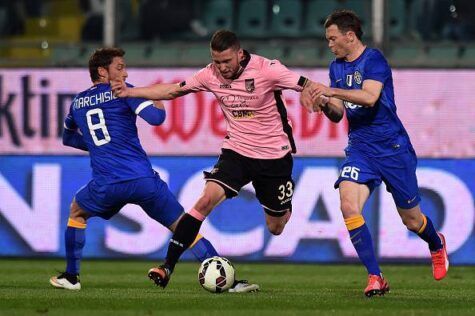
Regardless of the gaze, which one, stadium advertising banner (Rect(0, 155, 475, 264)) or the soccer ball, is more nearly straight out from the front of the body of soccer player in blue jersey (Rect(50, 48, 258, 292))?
the stadium advertising banner

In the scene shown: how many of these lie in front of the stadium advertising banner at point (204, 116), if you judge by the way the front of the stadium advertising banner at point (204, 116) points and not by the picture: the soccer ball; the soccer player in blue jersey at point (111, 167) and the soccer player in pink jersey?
3

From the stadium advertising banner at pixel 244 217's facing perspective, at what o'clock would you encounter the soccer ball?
The soccer ball is roughly at 12 o'clock from the stadium advertising banner.

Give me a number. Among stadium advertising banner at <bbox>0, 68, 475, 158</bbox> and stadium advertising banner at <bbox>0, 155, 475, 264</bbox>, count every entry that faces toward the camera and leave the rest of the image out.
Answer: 2

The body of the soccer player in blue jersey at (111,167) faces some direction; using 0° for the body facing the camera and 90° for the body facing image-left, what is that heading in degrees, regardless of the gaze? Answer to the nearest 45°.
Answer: approximately 225°

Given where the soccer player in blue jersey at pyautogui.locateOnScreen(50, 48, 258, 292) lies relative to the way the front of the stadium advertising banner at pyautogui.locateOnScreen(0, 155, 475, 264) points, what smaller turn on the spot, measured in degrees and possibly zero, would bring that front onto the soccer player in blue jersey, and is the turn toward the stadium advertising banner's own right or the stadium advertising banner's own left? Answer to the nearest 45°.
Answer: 0° — it already faces them

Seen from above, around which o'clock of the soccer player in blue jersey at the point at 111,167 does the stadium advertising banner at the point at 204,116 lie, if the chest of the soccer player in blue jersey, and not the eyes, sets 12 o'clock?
The stadium advertising banner is roughly at 11 o'clock from the soccer player in blue jersey.

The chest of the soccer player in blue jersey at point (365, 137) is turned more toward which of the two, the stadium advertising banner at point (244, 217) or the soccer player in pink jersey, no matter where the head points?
the soccer player in pink jersey

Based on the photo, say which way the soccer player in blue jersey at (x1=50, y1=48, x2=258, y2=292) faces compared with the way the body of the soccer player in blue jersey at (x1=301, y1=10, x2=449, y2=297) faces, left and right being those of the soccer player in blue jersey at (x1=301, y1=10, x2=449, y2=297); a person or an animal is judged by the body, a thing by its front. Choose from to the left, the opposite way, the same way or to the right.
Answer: the opposite way

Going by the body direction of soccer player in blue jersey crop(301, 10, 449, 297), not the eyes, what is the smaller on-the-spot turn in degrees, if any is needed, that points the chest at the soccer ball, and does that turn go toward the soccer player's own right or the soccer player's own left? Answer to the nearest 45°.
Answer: approximately 45° to the soccer player's own right
